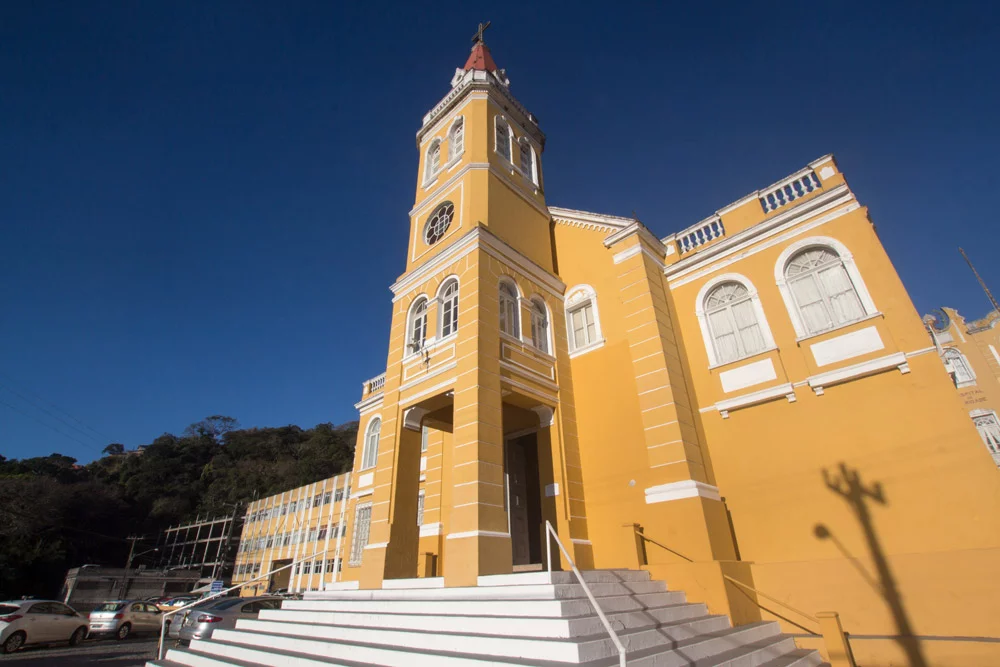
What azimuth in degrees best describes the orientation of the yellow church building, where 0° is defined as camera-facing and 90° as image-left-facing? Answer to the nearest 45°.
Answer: approximately 45°

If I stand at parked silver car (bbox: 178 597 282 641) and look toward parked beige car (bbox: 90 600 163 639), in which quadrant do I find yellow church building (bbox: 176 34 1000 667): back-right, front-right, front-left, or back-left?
back-right

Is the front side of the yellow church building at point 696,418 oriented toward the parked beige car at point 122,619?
no

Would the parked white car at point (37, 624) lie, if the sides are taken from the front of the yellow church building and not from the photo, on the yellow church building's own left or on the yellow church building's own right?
on the yellow church building's own right

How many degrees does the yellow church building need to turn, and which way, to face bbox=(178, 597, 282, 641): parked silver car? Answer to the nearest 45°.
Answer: approximately 45° to its right

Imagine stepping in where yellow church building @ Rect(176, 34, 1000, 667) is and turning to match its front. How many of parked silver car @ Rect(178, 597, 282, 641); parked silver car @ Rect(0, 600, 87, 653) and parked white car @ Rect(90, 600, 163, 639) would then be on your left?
0
